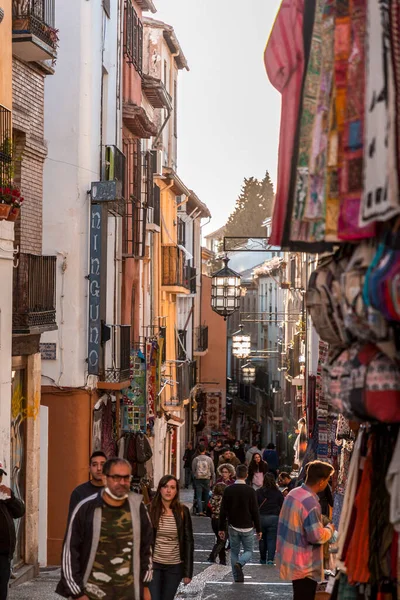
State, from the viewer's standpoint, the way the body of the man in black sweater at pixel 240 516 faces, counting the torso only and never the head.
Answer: away from the camera

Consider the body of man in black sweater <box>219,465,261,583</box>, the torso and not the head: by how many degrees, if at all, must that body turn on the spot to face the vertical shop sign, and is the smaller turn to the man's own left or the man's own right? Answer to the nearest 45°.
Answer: approximately 45° to the man's own left

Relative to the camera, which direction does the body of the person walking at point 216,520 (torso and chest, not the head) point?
away from the camera

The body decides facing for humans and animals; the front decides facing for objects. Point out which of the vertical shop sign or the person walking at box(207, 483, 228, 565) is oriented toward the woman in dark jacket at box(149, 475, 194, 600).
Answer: the vertical shop sign

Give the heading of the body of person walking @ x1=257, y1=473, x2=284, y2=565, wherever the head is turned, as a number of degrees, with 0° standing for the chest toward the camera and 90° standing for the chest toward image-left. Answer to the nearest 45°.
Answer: approximately 180°

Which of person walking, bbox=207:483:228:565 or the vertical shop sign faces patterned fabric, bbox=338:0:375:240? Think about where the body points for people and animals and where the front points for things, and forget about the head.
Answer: the vertical shop sign

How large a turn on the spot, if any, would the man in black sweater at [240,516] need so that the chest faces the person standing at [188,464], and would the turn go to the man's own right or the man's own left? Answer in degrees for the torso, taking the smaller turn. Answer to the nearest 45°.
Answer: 0° — they already face them

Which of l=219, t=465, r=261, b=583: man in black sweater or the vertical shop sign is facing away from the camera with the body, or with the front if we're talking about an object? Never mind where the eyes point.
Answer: the man in black sweater

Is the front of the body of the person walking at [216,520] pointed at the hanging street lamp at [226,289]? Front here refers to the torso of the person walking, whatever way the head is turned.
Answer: yes

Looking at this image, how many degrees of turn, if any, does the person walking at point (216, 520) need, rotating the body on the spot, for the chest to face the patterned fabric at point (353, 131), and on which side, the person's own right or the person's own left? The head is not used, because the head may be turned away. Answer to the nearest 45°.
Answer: approximately 180°

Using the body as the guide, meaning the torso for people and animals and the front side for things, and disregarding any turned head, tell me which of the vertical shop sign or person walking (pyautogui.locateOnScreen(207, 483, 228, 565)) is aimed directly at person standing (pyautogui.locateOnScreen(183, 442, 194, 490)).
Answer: person walking (pyautogui.locateOnScreen(207, 483, 228, 565))

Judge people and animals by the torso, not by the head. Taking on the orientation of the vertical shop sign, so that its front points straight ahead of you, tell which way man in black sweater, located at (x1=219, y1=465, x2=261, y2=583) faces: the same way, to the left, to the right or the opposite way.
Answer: the opposite way
